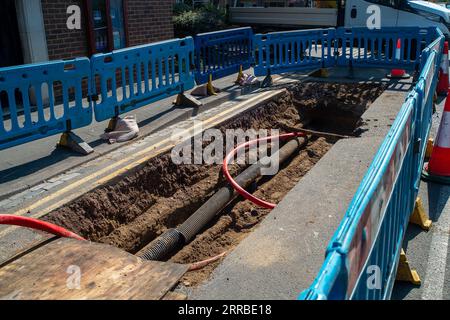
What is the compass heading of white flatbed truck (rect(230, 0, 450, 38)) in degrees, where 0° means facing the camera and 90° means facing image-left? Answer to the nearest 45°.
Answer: approximately 270°

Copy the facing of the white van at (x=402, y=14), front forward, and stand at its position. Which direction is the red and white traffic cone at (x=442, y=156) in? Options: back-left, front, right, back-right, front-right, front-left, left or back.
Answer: right

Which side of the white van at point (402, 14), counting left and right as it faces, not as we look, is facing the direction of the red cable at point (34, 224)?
right

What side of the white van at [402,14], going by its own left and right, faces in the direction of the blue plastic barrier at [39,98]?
right

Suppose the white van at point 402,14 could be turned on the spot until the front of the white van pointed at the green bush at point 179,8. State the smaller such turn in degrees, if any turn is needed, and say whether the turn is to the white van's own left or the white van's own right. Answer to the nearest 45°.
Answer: approximately 180°

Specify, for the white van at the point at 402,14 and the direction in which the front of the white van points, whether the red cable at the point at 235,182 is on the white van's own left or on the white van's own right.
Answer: on the white van's own right

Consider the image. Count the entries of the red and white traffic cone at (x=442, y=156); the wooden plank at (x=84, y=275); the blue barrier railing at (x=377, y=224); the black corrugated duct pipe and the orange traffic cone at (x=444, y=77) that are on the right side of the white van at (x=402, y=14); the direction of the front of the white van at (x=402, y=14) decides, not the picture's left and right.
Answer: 5

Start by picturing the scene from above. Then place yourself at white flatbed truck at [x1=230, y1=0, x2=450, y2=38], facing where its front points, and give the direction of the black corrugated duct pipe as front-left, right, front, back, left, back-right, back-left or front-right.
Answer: right

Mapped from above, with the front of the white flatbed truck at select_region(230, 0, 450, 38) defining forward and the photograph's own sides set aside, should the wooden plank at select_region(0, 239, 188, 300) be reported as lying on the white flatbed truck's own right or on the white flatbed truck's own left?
on the white flatbed truck's own right

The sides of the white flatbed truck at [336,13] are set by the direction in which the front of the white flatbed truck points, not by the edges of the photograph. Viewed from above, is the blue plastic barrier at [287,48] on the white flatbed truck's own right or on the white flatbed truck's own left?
on the white flatbed truck's own right
